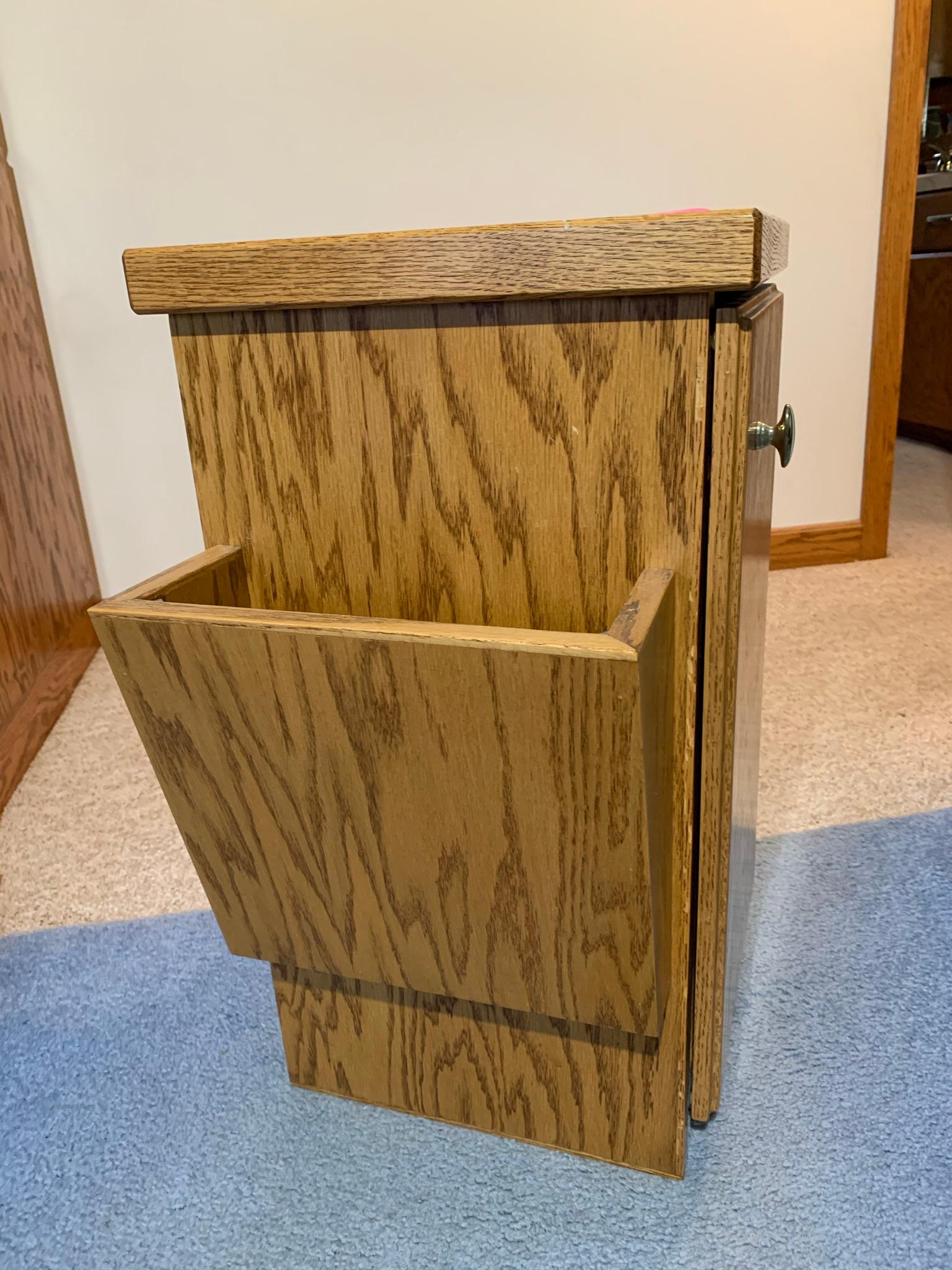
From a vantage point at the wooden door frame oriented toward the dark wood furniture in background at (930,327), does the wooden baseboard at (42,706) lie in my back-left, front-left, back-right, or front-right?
back-left

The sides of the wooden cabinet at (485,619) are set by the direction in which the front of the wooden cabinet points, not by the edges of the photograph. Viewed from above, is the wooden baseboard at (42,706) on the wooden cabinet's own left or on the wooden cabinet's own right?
on the wooden cabinet's own left

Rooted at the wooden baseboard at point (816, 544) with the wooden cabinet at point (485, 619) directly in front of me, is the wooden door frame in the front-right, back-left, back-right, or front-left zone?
back-left

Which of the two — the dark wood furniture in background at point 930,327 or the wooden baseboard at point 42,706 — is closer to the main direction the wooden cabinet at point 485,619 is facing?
the dark wood furniture in background

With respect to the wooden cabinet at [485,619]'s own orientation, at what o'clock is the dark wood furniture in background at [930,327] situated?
The dark wood furniture in background is roughly at 10 o'clock from the wooden cabinet.

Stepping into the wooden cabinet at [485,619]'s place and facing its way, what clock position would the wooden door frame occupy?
The wooden door frame is roughly at 10 o'clock from the wooden cabinet.

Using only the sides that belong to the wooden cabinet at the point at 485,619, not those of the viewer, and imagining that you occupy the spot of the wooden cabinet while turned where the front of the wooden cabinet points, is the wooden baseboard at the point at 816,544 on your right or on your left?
on your left

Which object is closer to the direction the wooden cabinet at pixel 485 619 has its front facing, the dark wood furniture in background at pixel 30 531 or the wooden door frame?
the wooden door frame

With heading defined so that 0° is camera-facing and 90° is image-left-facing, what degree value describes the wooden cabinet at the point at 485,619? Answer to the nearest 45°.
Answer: approximately 270°

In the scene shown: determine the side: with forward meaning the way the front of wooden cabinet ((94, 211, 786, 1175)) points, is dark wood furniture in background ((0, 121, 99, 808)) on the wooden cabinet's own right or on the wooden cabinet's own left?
on the wooden cabinet's own left

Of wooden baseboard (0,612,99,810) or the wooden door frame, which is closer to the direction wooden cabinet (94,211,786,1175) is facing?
the wooden door frame
